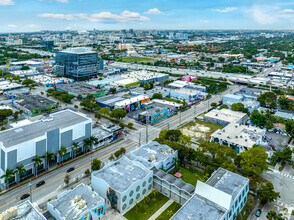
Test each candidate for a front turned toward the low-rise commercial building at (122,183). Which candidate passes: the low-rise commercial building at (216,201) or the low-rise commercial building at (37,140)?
the low-rise commercial building at (37,140)

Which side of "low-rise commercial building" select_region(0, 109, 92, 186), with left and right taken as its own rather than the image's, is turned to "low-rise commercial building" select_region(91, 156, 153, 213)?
front

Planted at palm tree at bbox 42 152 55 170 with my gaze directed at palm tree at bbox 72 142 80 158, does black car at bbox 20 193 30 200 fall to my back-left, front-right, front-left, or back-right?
back-right

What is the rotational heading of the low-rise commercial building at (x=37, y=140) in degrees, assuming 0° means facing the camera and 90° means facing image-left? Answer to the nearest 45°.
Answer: approximately 315°
